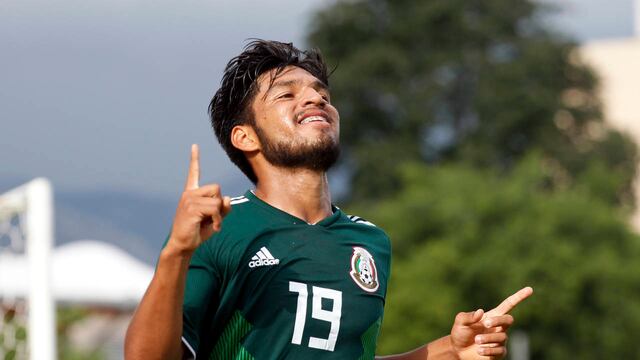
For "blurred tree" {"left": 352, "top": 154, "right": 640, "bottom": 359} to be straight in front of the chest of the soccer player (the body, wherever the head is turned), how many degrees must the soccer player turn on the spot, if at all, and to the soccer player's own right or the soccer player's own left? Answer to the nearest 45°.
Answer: approximately 135° to the soccer player's own left

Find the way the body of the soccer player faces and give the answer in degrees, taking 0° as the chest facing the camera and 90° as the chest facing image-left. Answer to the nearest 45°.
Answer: approximately 315°

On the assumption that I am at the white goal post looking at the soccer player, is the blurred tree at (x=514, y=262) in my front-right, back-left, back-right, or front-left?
back-left

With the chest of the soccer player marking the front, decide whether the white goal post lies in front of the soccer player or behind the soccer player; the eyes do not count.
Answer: behind
